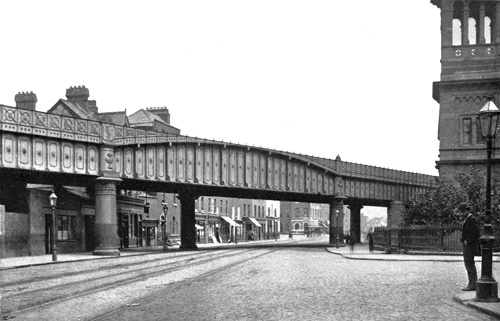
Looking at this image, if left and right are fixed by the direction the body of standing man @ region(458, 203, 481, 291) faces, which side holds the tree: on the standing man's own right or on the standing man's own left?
on the standing man's own right

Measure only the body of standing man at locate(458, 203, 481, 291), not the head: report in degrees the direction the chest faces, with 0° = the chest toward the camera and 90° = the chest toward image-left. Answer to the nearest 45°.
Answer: approximately 90°

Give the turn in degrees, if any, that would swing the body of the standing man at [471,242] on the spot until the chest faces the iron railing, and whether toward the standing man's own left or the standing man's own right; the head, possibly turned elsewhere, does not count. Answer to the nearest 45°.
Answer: approximately 90° to the standing man's own right

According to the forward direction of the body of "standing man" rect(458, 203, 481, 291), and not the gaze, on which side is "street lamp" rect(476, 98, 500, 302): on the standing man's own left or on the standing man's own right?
on the standing man's own left
